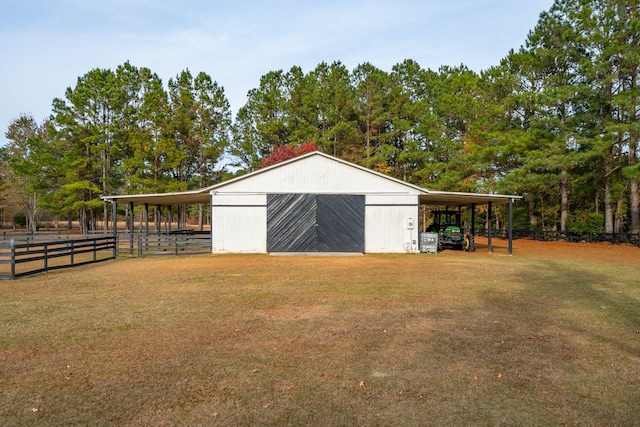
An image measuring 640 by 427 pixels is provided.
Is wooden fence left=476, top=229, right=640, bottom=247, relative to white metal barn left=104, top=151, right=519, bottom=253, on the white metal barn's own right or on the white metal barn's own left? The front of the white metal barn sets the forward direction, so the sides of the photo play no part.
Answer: on the white metal barn's own left

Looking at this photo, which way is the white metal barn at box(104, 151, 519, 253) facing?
toward the camera

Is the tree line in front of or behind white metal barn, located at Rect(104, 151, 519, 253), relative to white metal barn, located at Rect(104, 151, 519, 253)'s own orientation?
behind

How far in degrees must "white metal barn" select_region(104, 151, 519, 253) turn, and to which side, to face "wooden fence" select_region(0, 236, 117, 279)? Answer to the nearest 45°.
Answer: approximately 45° to its right

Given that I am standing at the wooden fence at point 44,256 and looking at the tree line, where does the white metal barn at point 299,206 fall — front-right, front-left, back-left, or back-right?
front-right

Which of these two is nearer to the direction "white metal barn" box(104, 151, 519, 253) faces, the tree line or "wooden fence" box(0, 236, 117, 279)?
the wooden fence
